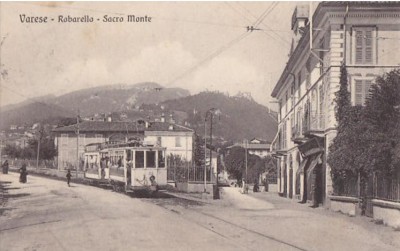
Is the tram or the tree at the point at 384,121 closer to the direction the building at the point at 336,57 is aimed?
the tram

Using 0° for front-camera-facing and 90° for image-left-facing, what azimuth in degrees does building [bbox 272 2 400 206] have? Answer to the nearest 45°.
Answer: approximately 90°

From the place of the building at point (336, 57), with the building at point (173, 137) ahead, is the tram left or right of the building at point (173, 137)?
left

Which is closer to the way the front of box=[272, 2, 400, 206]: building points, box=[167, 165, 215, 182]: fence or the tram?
the tram

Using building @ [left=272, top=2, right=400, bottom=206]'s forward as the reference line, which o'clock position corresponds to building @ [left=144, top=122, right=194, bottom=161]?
building @ [left=144, top=122, right=194, bottom=161] is roughly at 2 o'clock from building @ [left=272, top=2, right=400, bottom=206].
